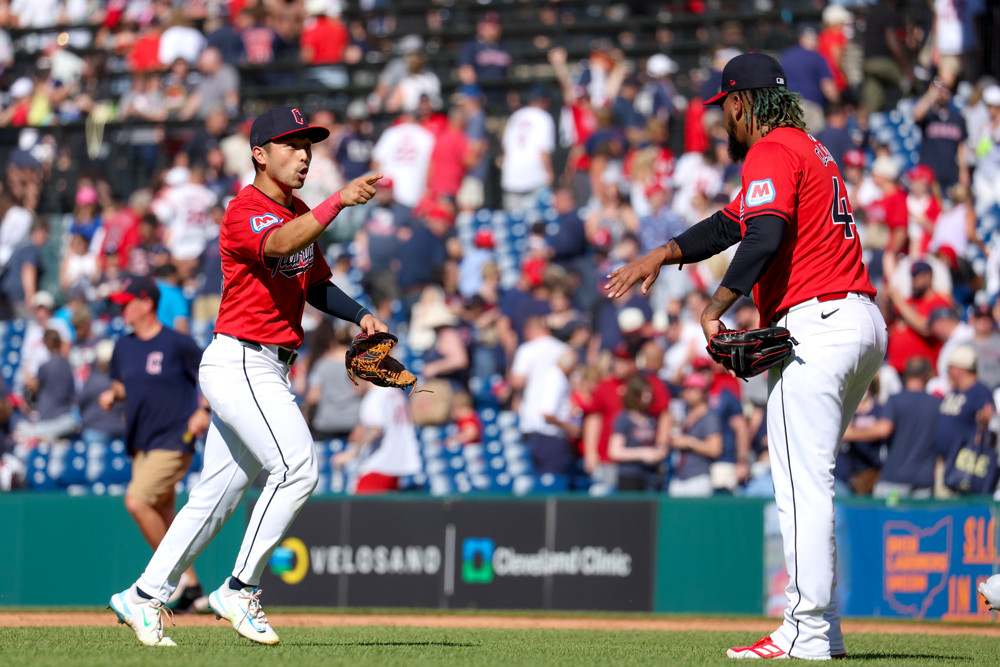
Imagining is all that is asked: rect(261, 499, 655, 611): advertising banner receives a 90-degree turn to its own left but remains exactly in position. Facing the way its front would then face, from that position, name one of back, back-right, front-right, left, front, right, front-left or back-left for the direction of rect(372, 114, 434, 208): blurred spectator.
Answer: left

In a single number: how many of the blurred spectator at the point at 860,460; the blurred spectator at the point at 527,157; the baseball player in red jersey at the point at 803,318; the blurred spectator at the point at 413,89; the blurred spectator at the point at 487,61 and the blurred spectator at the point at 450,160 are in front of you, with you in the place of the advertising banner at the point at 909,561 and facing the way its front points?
1

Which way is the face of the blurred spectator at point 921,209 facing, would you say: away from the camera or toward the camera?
toward the camera

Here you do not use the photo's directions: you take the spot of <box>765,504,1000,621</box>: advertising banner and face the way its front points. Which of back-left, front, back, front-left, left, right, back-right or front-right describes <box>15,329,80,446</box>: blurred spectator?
right

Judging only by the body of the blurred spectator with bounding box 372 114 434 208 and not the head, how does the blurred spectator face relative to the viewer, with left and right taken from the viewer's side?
facing away from the viewer

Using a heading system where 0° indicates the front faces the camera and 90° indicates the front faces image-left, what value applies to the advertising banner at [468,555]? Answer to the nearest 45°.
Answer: approximately 0°

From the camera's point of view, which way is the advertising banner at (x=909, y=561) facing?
toward the camera

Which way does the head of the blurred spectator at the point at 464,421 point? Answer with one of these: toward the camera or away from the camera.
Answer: toward the camera

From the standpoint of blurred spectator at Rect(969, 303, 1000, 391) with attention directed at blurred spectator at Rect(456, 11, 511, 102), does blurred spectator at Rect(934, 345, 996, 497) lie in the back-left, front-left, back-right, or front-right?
back-left

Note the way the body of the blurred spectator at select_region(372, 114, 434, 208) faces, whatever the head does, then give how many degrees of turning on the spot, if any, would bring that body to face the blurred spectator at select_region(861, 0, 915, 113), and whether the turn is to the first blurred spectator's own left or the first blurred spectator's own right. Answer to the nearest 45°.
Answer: approximately 90° to the first blurred spectator's own right
